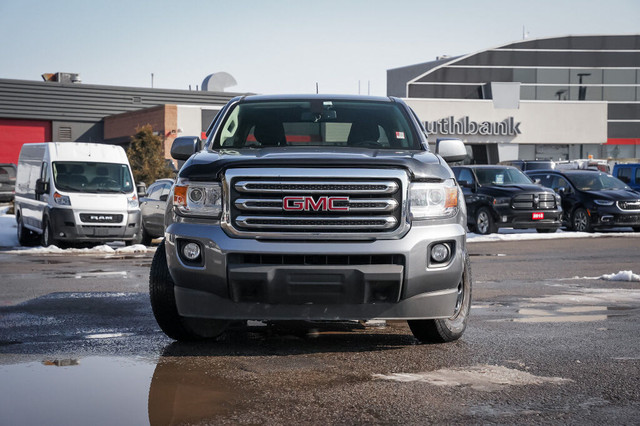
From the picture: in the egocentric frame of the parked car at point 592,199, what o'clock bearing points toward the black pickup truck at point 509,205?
The black pickup truck is roughly at 3 o'clock from the parked car.

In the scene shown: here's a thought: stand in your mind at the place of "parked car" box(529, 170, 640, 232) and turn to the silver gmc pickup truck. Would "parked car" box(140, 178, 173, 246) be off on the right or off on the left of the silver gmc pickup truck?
right

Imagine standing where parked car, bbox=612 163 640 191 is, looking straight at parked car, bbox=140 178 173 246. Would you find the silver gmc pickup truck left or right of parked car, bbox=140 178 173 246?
left

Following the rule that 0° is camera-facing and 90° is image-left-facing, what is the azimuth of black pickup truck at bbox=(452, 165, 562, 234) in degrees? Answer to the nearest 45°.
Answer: approximately 315°

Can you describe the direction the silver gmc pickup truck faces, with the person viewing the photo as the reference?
facing the viewer

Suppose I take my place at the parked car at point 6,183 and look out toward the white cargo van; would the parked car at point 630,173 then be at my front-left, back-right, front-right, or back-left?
front-left

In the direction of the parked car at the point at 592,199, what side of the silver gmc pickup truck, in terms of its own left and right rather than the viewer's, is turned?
back

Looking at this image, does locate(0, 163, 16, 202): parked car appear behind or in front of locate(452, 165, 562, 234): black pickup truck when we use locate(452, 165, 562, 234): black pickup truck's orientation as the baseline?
behind

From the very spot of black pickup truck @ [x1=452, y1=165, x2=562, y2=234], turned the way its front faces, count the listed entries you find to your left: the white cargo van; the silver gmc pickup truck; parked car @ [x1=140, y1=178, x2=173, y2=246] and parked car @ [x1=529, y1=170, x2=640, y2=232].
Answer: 1

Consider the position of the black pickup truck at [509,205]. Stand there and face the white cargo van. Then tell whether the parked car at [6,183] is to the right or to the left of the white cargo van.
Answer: right

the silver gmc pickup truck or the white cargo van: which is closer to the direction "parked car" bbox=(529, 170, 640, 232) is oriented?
the silver gmc pickup truck

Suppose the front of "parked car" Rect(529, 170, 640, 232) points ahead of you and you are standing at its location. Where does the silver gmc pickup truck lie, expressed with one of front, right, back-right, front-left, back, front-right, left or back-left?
front-right

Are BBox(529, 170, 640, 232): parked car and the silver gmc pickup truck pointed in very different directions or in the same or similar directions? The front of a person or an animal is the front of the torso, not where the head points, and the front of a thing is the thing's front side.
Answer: same or similar directions

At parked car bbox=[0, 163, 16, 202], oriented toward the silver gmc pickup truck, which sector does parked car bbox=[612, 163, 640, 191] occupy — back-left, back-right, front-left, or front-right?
front-left

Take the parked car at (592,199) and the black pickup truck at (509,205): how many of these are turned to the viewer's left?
0

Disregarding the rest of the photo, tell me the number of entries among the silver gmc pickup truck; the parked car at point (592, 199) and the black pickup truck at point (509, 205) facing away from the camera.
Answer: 0

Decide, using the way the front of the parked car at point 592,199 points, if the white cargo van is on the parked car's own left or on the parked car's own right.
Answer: on the parked car's own right

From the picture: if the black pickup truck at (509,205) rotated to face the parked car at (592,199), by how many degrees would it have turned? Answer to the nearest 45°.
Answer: approximately 90° to its left
